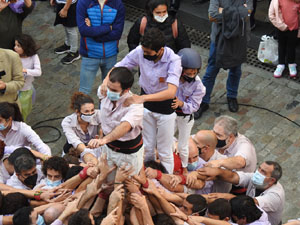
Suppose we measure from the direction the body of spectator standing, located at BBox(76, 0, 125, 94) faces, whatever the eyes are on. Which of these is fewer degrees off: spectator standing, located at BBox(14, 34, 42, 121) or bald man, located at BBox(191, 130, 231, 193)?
the bald man

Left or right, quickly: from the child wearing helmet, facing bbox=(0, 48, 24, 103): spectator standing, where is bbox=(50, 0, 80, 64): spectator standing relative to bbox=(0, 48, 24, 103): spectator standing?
right

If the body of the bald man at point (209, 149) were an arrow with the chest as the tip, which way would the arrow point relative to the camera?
to the viewer's left

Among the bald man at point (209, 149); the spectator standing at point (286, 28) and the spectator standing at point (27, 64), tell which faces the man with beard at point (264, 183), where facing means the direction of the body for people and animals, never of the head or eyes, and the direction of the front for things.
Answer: the spectator standing at point (286, 28)

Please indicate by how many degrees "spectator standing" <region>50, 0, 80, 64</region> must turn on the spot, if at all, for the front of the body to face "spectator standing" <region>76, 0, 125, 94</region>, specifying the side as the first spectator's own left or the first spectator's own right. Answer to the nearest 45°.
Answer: approximately 45° to the first spectator's own left

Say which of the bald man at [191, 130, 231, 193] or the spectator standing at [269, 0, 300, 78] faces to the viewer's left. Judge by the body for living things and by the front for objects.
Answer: the bald man

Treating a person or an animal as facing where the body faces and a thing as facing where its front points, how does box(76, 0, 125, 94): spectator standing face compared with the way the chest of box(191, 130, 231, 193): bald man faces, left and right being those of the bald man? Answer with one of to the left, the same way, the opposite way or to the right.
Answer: to the left

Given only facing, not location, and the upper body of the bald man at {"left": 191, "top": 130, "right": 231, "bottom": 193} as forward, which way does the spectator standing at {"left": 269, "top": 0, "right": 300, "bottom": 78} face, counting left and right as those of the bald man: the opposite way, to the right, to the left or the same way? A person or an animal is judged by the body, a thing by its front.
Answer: to the left
